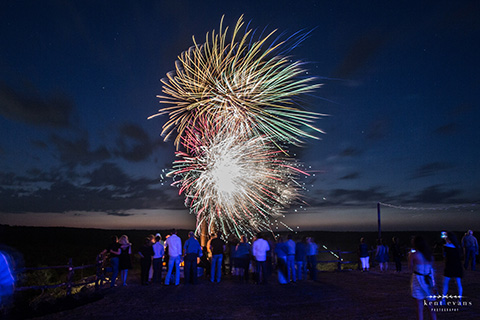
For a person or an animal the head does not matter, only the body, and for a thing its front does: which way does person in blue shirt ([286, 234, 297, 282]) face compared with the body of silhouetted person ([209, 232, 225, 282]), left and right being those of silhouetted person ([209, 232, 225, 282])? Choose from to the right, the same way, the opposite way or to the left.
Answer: the same way

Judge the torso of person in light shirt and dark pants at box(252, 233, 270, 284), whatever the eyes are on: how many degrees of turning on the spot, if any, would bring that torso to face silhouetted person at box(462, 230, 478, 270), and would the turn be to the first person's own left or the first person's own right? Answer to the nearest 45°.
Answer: approximately 45° to the first person's own right

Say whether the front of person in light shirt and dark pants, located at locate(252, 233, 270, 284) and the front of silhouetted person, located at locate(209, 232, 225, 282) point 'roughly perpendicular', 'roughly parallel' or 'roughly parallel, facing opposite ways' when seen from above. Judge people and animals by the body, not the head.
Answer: roughly parallel

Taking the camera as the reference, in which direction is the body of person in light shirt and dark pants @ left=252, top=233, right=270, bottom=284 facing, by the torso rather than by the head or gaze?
away from the camera

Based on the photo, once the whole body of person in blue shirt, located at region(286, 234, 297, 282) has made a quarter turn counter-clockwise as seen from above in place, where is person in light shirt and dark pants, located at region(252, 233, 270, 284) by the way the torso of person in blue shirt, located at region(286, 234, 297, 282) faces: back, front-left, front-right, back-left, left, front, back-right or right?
front-left

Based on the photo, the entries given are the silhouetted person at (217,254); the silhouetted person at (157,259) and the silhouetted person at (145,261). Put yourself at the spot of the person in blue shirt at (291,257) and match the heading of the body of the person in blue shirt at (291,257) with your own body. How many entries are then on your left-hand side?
3

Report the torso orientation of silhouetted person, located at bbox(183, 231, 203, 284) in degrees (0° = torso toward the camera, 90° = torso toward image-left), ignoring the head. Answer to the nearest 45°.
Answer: approximately 180°

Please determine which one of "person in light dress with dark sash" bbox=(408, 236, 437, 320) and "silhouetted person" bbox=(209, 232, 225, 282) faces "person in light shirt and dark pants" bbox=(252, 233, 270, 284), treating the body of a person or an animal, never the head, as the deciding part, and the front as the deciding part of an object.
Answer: "person in light dress with dark sash" bbox=(408, 236, 437, 320)

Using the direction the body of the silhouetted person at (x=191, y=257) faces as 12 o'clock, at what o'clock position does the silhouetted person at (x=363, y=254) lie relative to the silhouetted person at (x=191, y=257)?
the silhouetted person at (x=363, y=254) is roughly at 2 o'clock from the silhouetted person at (x=191, y=257).

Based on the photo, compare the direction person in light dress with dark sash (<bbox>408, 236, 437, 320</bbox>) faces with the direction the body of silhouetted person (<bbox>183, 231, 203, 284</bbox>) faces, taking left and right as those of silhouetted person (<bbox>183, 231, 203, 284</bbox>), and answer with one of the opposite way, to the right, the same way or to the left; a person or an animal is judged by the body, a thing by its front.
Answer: the same way

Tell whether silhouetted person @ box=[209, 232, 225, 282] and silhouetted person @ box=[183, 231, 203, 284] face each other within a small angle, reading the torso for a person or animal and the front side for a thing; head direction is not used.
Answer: no

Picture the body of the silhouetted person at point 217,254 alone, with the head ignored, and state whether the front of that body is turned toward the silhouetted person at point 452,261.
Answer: no

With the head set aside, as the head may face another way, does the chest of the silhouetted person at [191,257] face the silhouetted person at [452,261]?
no

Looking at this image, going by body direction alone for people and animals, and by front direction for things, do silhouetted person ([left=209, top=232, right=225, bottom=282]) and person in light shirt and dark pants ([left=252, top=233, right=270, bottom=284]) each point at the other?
no

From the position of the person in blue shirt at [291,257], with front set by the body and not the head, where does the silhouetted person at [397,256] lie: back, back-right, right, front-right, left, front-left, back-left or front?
front-right

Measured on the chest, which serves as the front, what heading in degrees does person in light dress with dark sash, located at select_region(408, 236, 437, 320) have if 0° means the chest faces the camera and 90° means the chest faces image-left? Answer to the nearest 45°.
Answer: approximately 135°

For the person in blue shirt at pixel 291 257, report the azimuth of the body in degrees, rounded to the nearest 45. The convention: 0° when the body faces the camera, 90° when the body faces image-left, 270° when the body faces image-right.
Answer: approximately 180°

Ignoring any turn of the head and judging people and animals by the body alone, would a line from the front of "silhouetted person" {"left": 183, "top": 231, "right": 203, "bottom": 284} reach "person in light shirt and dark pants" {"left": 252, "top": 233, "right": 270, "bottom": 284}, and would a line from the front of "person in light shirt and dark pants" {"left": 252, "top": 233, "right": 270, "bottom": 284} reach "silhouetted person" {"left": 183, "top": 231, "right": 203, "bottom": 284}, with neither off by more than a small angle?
no

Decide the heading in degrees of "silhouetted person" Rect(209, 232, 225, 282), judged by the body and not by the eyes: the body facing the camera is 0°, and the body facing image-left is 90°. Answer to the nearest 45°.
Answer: approximately 180°

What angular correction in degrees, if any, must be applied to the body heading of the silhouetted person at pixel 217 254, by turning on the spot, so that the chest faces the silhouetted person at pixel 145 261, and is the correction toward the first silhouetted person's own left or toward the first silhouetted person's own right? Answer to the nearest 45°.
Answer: approximately 90° to the first silhouetted person's own left

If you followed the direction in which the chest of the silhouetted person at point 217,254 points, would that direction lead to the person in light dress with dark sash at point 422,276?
no

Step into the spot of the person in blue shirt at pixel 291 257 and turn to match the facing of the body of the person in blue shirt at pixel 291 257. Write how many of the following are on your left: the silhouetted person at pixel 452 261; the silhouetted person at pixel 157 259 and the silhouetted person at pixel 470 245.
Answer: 1
